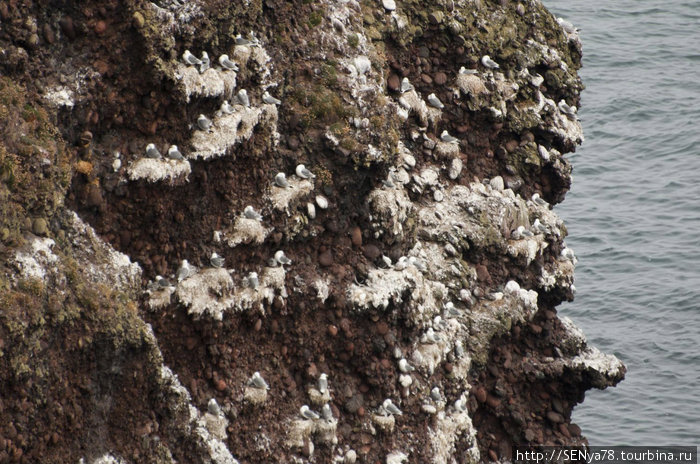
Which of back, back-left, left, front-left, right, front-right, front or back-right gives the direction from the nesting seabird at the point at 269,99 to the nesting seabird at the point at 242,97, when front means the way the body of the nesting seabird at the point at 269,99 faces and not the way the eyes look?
front-left

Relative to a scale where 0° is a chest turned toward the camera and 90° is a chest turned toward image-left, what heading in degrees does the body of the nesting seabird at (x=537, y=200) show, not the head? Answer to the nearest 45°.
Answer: approximately 90°

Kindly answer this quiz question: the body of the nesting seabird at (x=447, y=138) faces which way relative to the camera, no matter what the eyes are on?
to the viewer's left

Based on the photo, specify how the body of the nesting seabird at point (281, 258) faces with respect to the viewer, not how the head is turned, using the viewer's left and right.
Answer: facing to the left of the viewer

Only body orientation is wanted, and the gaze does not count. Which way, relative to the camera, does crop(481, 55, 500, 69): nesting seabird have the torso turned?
to the viewer's left
